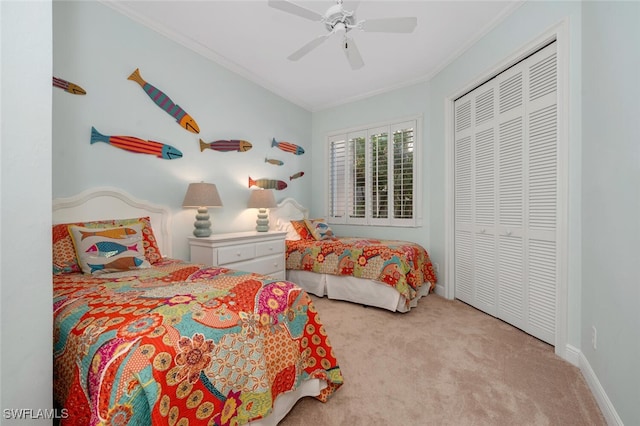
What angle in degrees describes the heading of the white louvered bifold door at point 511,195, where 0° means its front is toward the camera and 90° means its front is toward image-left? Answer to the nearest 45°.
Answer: approximately 45°

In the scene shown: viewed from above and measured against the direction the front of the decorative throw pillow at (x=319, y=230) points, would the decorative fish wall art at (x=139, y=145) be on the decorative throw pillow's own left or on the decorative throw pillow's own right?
on the decorative throw pillow's own right

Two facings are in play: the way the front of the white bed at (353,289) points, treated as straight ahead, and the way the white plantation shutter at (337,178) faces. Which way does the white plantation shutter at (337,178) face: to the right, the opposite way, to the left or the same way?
to the right

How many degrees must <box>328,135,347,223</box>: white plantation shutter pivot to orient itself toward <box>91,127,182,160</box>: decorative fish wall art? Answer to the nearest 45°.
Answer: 0° — it already faces it

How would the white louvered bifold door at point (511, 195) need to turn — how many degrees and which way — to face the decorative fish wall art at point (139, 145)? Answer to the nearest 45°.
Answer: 0° — it already faces it

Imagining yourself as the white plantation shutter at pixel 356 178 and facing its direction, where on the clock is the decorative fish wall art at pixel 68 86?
The decorative fish wall art is roughly at 12 o'clock from the white plantation shutter.

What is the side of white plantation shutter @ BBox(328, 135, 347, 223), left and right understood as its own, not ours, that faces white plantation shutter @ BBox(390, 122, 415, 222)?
left

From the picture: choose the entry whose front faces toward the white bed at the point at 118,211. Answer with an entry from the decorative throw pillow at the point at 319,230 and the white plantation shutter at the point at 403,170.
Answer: the white plantation shutter
